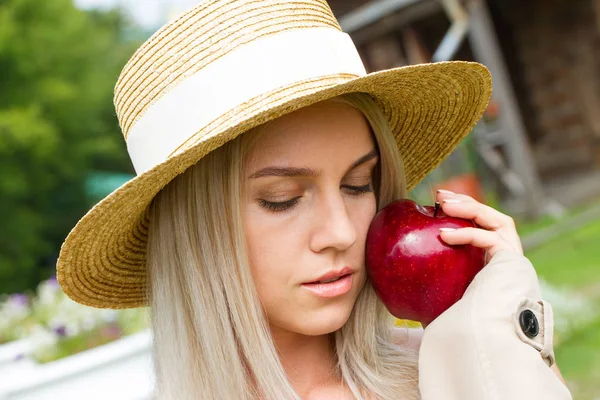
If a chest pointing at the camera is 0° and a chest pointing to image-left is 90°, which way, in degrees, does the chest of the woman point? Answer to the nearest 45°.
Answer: approximately 315°

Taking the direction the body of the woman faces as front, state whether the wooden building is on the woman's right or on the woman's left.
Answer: on the woman's left

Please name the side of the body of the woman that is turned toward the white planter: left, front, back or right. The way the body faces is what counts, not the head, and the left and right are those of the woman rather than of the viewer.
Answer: back

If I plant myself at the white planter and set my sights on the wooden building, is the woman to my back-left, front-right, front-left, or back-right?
back-right
